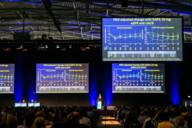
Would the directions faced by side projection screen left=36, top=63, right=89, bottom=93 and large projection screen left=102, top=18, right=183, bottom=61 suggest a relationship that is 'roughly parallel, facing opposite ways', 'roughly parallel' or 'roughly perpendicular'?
roughly parallel

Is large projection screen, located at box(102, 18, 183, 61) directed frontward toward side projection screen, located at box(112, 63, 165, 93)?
no

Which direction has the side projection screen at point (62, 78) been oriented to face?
toward the camera

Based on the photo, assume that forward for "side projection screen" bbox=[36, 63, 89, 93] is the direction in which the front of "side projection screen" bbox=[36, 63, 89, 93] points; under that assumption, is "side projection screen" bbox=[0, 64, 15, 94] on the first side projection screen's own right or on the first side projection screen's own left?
on the first side projection screen's own right

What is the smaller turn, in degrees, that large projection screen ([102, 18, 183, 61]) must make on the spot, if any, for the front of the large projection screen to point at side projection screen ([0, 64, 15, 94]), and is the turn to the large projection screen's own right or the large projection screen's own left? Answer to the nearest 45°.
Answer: approximately 135° to the large projection screen's own right

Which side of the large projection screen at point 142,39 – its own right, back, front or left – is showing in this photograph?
front

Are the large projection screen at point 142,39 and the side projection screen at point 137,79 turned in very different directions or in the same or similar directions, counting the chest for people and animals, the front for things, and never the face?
same or similar directions

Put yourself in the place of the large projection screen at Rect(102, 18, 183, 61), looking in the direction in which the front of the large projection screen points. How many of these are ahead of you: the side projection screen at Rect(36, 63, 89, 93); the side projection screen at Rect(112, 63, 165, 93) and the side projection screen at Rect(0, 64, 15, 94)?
0

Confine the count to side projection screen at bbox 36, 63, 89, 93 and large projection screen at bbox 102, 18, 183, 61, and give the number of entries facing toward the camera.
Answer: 2

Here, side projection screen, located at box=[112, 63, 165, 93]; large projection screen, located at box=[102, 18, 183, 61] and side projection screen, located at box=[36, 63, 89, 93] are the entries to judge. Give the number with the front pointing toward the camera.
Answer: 3
